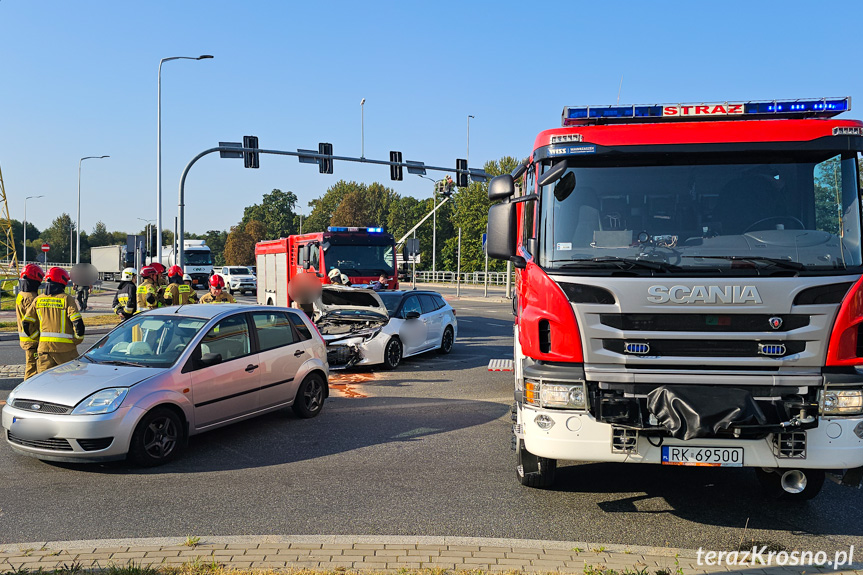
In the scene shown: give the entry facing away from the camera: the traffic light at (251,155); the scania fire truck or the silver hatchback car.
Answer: the traffic light

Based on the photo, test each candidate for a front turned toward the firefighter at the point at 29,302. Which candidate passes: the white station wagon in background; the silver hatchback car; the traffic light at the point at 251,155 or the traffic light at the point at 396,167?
the white station wagon in background

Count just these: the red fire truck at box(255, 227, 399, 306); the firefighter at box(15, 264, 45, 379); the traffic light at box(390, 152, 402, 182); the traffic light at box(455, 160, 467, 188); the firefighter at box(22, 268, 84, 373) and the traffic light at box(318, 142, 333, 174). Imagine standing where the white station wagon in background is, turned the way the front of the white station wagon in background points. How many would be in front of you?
2

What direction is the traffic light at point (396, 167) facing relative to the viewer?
away from the camera

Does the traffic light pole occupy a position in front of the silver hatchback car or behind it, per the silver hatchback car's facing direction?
behind

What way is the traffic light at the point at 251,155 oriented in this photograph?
away from the camera

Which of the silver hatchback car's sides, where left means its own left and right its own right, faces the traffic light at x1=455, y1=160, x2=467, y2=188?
back

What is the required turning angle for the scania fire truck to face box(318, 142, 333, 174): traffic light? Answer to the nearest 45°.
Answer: approximately 135° to its right

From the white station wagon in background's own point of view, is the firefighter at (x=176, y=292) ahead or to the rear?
ahead
